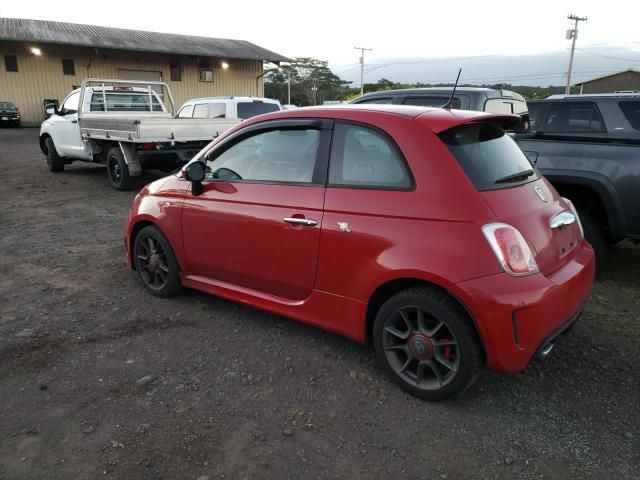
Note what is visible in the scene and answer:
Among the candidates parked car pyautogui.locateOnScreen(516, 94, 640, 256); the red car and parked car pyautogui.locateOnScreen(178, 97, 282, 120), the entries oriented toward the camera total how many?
0

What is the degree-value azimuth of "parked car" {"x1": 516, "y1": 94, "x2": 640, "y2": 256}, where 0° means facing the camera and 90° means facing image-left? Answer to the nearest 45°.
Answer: approximately 90°

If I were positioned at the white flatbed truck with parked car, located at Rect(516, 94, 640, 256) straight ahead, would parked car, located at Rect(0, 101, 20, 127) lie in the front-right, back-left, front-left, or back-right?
back-left

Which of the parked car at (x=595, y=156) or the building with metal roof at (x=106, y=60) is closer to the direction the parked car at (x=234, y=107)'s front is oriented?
the building with metal roof

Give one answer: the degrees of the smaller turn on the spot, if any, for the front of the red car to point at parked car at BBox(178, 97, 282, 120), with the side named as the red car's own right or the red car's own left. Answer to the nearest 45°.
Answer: approximately 45° to the red car's own right

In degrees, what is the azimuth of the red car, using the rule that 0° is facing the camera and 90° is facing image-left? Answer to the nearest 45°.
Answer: approximately 135°

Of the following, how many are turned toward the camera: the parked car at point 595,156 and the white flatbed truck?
0

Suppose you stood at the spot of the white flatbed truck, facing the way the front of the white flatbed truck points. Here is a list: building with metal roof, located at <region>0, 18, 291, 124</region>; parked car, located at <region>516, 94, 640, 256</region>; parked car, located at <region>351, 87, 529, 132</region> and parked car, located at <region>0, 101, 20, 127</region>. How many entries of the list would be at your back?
2

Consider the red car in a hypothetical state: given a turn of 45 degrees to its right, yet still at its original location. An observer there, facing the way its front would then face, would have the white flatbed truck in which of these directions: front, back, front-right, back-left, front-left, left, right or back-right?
front-left

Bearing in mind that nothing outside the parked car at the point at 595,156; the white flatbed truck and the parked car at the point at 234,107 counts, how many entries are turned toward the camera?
0

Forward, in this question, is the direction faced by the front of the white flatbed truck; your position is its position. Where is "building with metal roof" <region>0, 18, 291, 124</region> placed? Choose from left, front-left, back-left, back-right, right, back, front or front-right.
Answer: front-right

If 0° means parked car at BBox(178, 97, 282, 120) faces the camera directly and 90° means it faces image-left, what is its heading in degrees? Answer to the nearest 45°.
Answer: approximately 135°

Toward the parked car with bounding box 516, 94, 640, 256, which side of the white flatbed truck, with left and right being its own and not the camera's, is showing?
back

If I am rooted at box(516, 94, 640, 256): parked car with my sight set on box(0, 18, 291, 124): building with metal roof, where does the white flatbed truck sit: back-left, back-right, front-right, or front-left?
front-left
